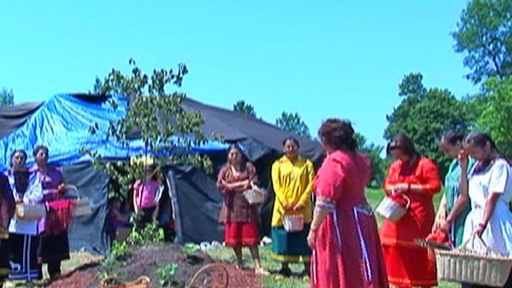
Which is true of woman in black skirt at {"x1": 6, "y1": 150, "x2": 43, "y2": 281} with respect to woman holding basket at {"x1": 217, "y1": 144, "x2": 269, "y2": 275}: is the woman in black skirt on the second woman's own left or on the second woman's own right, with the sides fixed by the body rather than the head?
on the second woman's own right

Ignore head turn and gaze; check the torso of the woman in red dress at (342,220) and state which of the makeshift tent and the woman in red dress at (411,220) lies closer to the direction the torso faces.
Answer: the makeshift tent

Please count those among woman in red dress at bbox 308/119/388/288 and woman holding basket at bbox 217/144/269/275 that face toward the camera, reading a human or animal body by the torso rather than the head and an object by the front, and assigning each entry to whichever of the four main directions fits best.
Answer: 1

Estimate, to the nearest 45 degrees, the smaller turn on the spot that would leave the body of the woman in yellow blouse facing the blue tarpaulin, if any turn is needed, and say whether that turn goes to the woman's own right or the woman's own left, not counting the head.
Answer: approximately 135° to the woman's own right

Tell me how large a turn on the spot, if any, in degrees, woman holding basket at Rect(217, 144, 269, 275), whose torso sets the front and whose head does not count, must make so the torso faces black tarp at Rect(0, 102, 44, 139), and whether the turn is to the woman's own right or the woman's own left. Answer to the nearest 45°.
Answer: approximately 135° to the woman's own right

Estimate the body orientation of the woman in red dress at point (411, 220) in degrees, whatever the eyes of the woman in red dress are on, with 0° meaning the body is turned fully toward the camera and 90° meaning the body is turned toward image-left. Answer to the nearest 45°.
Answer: approximately 45°

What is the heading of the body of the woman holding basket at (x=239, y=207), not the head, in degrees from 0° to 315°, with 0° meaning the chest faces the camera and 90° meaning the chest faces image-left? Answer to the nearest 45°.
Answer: approximately 0°

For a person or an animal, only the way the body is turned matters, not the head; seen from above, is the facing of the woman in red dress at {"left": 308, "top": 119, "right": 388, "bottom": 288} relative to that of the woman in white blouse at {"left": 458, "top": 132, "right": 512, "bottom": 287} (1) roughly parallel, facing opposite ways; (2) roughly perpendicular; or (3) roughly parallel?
roughly perpendicular

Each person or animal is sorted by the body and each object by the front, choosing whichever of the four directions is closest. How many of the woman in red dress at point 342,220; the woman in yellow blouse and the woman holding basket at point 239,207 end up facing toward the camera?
2

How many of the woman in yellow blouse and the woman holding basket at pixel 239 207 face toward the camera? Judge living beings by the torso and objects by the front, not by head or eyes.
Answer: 2

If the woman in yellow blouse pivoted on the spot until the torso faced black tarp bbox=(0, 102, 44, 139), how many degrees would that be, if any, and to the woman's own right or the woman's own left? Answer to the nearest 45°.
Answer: approximately 135° to the woman's own right
